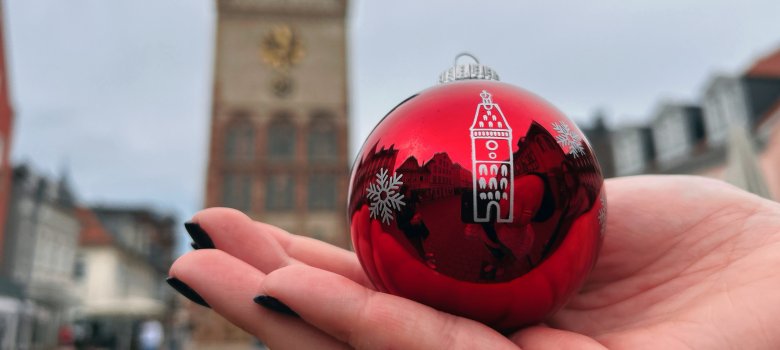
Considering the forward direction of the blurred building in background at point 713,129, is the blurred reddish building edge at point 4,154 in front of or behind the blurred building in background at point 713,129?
in front

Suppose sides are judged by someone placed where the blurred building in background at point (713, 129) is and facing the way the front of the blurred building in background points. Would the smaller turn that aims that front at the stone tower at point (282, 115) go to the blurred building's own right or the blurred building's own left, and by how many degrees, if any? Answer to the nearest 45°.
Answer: approximately 45° to the blurred building's own right

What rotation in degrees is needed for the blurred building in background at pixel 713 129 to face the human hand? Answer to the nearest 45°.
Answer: approximately 45° to its left

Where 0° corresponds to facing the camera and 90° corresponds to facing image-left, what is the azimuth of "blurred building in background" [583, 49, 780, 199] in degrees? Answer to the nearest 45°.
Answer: approximately 45°

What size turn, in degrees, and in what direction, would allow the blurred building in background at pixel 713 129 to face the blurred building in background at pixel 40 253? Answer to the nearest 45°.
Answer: approximately 45° to its right

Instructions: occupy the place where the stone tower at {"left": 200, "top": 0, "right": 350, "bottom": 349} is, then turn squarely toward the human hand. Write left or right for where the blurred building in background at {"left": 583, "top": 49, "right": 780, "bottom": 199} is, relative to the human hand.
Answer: left
